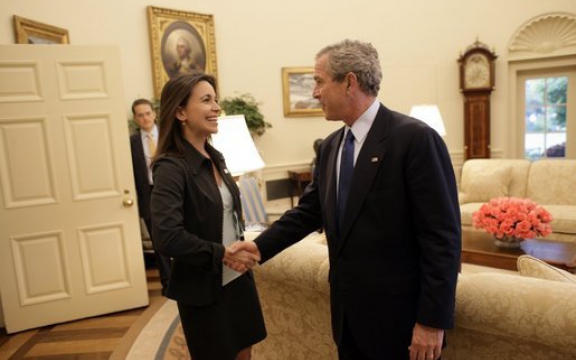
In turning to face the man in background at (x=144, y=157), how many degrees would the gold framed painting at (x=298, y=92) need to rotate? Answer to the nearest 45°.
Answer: approximately 45° to its right

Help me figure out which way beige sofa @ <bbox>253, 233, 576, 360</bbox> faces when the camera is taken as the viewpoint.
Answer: facing away from the viewer

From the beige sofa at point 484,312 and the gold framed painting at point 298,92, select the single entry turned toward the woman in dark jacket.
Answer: the gold framed painting

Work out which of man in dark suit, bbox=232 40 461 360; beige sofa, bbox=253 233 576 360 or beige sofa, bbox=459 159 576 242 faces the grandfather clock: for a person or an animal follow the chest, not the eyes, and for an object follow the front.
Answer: beige sofa, bbox=253 233 576 360

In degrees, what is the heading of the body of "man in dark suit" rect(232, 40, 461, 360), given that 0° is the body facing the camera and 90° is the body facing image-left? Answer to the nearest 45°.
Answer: approximately 45°

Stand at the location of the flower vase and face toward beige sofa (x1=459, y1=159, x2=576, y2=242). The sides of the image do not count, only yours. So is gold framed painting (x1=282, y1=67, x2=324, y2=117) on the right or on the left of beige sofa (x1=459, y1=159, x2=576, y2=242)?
left

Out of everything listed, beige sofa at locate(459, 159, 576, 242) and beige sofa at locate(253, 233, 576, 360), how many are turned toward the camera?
1
